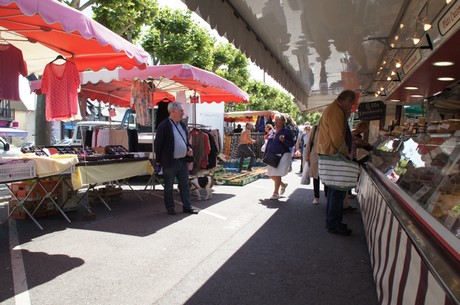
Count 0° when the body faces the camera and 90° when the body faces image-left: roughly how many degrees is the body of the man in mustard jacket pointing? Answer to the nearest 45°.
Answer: approximately 270°

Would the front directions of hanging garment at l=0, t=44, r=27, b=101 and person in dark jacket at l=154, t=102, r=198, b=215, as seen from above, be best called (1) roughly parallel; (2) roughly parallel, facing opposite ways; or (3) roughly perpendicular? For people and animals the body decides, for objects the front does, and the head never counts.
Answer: roughly parallel

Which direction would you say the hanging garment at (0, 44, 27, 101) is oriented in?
toward the camera

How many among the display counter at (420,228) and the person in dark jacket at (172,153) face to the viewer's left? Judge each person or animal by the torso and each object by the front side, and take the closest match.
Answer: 1

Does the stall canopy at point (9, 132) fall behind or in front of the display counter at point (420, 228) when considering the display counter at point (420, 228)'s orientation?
in front

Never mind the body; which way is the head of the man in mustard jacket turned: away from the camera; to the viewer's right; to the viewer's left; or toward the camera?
to the viewer's right

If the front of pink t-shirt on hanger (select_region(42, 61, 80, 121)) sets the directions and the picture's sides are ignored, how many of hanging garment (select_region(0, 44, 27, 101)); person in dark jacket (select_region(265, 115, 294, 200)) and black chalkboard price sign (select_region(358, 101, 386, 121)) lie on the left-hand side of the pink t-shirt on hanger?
2

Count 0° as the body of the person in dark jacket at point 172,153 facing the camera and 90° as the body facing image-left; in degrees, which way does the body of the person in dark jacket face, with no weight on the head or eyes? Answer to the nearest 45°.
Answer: approximately 315°

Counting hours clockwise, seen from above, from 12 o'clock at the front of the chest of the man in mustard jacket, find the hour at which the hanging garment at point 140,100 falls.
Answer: The hanging garment is roughly at 7 o'clock from the man in mustard jacket.

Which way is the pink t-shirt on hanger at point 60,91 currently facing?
toward the camera

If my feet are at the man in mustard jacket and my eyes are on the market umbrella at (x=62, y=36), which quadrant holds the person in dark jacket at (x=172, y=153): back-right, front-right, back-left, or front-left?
front-right

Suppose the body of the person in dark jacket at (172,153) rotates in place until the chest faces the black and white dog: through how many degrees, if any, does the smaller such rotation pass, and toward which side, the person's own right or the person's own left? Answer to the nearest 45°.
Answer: approximately 90° to the person's own left

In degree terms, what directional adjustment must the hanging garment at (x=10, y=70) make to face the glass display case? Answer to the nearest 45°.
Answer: approximately 45° to its left

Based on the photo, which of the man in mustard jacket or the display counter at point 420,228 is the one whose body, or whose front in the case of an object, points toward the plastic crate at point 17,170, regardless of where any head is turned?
the display counter

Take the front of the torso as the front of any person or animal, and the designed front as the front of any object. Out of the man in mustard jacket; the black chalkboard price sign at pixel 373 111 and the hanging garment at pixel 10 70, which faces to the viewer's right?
the man in mustard jacket

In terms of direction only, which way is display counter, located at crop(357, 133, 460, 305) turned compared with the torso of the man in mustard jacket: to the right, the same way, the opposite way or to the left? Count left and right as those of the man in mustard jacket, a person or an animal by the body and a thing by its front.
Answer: the opposite way

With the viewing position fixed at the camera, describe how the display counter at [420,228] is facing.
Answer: facing to the left of the viewer
